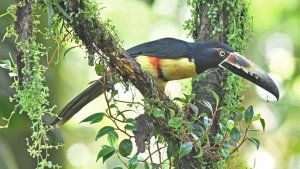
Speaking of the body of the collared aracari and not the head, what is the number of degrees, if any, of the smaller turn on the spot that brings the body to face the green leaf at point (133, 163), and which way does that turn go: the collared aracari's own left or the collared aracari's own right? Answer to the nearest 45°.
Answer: approximately 135° to the collared aracari's own right

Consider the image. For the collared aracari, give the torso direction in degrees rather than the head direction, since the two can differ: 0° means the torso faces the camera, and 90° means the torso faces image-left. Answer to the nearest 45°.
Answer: approximately 270°

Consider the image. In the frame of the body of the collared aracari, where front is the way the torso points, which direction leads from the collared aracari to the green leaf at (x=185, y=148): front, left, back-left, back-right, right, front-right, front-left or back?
right

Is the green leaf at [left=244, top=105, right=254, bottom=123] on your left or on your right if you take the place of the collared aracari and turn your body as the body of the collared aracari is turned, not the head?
on your right

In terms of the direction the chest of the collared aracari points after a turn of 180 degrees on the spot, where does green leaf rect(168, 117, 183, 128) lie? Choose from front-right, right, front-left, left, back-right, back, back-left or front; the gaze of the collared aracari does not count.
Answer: left
